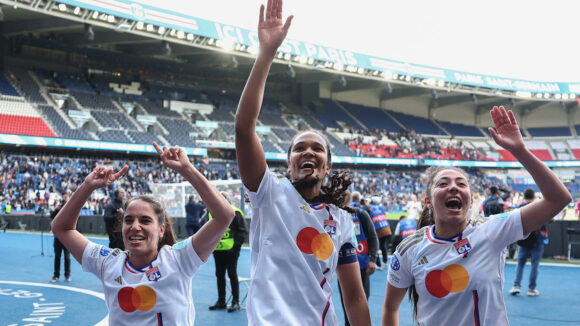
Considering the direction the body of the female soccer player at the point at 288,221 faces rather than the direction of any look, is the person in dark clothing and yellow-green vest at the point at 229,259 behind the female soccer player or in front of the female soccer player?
behind

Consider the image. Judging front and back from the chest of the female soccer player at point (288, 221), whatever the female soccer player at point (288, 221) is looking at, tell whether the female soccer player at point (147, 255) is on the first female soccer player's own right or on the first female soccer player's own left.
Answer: on the first female soccer player's own right

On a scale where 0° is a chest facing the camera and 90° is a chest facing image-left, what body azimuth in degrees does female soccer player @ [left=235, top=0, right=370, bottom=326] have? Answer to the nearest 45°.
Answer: approximately 0°

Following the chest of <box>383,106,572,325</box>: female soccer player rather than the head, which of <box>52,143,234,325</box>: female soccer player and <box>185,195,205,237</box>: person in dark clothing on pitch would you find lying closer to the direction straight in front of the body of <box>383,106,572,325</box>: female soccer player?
the female soccer player

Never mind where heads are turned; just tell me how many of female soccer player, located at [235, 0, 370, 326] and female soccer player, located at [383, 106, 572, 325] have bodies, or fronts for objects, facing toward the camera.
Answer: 2

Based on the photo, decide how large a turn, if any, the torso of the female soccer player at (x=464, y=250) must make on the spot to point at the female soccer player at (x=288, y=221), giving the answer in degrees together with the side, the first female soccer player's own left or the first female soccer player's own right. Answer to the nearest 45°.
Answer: approximately 45° to the first female soccer player's own right

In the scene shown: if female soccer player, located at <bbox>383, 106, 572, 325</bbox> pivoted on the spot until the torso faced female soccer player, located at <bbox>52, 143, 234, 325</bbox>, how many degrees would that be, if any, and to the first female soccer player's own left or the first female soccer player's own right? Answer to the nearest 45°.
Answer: approximately 90° to the first female soccer player's own right

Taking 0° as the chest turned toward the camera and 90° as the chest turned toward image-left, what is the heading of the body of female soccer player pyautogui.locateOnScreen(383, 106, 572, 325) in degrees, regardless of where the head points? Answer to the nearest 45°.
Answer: approximately 0°

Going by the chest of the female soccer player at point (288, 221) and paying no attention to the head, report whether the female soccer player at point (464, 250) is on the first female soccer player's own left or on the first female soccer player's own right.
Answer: on the first female soccer player's own left
